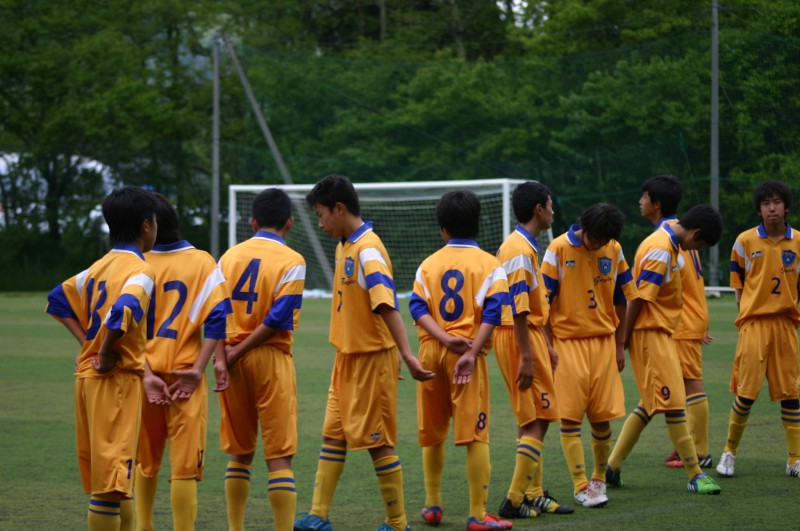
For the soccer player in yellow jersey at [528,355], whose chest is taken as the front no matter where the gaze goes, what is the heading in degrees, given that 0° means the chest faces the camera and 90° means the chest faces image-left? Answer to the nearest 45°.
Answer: approximately 270°

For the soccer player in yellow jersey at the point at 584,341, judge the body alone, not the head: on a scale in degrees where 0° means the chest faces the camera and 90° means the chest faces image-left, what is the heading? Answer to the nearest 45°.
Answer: approximately 0°

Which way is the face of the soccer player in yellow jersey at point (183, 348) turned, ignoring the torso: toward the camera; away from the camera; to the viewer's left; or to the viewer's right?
away from the camera

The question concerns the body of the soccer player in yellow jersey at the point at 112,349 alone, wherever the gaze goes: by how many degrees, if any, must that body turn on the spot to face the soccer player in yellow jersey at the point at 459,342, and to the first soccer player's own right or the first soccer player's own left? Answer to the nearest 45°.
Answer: approximately 45° to the first soccer player's own right

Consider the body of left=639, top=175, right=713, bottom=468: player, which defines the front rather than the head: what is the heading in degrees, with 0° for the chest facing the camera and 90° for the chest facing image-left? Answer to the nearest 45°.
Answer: approximately 90°

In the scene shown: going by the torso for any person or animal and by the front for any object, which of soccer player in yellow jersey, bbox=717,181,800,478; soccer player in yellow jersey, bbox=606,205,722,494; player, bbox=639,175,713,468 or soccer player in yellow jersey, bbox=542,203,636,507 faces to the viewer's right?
soccer player in yellow jersey, bbox=606,205,722,494

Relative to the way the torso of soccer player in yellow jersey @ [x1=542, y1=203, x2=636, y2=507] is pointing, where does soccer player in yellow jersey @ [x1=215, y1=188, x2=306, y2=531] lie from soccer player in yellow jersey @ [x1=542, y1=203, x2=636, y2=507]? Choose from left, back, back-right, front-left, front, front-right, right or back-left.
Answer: front-right

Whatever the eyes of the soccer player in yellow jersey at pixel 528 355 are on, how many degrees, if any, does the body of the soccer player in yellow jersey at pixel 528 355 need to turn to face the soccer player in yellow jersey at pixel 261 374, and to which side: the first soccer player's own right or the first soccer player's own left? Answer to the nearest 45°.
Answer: approximately 135° to the first soccer player's own right

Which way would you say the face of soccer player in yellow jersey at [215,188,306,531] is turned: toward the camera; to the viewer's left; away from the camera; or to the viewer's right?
away from the camera
